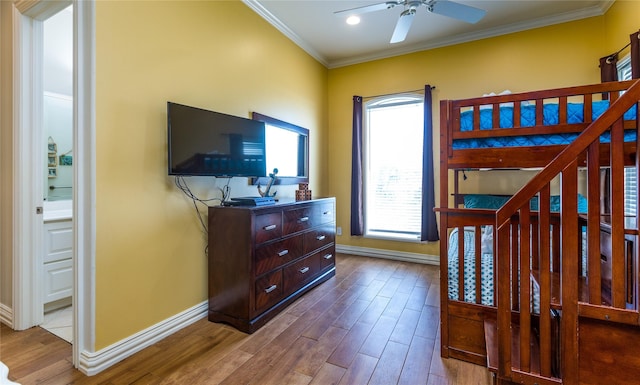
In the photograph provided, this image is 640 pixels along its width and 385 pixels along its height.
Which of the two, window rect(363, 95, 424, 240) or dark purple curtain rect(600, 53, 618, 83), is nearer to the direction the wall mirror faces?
the dark purple curtain

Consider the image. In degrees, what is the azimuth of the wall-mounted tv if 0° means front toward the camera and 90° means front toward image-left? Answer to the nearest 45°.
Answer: approximately 315°

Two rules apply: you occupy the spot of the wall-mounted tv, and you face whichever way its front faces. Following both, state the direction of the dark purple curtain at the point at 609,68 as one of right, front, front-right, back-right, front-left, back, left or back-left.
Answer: front-left

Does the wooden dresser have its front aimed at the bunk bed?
yes

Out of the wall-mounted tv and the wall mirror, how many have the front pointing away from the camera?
0

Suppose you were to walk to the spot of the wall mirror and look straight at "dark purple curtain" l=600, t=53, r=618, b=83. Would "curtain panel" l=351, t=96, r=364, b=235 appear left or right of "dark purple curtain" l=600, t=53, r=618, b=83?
left

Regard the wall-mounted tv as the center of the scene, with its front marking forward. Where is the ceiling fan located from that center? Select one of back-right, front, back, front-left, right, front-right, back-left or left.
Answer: front-left
